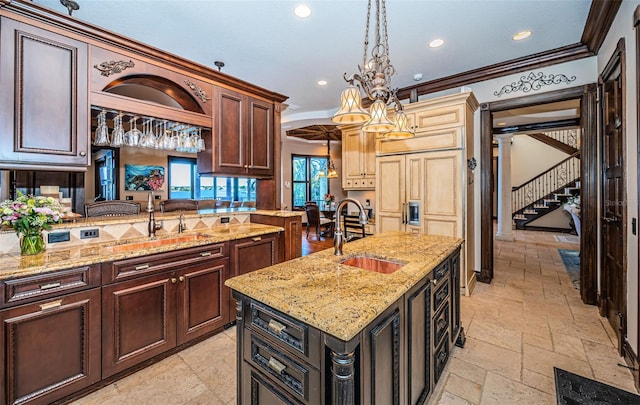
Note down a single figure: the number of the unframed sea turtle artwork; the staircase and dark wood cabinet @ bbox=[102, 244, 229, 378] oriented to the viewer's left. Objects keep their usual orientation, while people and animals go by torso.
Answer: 1

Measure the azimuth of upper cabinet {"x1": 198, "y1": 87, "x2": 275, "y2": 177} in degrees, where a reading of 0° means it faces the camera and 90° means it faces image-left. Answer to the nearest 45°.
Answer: approximately 315°

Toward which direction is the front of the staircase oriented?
to the viewer's left

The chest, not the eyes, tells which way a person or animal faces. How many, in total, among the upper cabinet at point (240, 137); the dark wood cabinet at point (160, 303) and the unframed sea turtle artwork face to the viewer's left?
0

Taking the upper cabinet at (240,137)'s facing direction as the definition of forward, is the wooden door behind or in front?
in front

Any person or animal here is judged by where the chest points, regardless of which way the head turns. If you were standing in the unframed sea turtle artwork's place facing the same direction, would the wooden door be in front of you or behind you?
in front

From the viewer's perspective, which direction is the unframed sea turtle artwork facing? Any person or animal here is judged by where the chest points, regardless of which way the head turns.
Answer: toward the camera

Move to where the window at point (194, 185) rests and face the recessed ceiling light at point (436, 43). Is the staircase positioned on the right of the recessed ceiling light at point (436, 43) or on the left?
left

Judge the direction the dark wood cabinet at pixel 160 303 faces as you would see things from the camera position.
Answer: facing the viewer and to the right of the viewer
